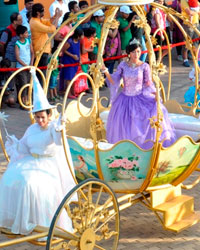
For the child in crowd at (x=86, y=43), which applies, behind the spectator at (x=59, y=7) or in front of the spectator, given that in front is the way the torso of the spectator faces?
in front

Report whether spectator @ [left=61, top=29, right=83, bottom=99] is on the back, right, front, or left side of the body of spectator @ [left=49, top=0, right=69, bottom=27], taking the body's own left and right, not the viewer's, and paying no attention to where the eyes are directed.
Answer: front

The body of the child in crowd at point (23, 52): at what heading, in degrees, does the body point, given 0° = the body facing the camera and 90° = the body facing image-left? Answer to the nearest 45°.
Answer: approximately 315°

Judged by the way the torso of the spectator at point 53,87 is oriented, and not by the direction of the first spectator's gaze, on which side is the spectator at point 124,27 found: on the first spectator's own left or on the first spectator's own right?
on the first spectator's own left

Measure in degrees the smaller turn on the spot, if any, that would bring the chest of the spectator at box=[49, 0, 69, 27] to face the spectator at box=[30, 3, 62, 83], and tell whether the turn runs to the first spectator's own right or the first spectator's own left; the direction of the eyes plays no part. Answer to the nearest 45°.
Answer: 0° — they already face them

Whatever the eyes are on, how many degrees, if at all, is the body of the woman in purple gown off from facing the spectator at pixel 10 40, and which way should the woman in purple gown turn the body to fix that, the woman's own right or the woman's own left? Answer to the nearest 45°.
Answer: approximately 135° to the woman's own right

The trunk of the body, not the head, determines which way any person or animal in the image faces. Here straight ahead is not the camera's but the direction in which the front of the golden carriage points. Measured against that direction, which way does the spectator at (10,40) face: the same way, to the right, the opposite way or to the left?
to the left

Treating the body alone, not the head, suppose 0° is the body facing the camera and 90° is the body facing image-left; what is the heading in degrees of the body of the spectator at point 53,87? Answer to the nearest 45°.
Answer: approximately 315°

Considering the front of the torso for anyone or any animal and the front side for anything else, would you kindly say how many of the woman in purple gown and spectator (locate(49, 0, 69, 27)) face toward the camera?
2

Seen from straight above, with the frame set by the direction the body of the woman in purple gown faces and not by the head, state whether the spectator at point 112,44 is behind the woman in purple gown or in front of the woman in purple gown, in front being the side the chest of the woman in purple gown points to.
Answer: behind

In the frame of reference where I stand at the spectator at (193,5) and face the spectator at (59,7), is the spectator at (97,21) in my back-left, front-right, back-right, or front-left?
front-left

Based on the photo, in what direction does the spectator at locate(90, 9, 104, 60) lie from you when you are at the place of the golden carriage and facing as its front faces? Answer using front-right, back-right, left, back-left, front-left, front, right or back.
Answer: back-right

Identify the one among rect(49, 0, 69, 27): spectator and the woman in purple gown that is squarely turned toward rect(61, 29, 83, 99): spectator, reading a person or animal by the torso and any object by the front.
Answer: rect(49, 0, 69, 27): spectator

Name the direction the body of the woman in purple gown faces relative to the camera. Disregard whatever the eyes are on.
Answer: toward the camera

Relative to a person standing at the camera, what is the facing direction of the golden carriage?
facing the viewer and to the left of the viewer

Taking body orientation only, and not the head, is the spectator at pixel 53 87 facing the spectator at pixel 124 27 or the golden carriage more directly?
the golden carriage
